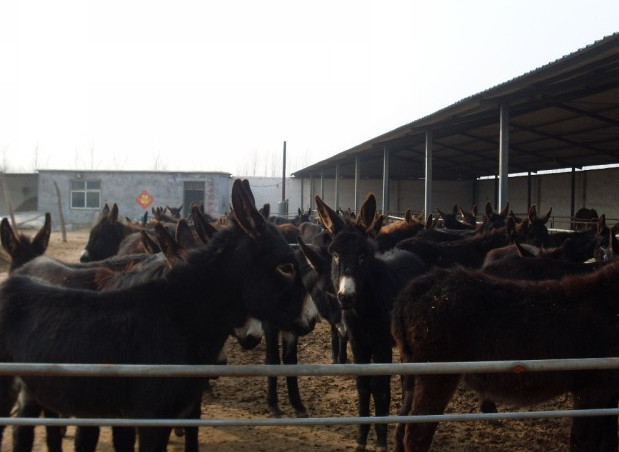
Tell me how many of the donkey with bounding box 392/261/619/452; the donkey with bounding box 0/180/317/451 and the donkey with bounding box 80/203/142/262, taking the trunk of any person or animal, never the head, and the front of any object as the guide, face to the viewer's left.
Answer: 1

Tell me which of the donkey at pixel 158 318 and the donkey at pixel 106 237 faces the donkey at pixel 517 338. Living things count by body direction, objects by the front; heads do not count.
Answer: the donkey at pixel 158 318

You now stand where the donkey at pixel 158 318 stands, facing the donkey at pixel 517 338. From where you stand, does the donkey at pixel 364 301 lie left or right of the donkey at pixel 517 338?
left

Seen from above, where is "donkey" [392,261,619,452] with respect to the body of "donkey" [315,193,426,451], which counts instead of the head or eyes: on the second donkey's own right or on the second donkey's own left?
on the second donkey's own left

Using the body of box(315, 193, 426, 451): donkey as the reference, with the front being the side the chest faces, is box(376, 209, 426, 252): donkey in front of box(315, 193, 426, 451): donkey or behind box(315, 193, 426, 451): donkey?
behind

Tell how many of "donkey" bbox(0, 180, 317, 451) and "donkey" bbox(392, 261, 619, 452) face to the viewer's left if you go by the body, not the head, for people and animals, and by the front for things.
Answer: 0

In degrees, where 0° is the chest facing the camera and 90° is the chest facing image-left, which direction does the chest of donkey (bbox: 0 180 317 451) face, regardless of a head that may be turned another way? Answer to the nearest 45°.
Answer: approximately 270°

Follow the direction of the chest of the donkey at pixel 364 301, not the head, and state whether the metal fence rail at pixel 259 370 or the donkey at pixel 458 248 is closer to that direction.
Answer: the metal fence rail

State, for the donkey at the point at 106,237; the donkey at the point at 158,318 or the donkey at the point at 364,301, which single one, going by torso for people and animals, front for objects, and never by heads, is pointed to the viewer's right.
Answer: the donkey at the point at 158,318

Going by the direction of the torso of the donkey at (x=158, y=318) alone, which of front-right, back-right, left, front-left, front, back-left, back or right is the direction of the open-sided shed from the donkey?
front-left

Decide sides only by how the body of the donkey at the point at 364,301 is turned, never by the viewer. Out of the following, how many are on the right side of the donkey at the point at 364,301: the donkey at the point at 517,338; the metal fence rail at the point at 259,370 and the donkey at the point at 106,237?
1

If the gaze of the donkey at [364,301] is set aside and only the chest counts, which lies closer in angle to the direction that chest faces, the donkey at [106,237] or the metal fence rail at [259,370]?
the metal fence rail

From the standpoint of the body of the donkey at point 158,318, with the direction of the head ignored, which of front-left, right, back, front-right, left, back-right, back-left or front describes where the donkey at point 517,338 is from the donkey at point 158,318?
front

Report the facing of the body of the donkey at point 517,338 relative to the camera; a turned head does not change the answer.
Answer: to the viewer's right

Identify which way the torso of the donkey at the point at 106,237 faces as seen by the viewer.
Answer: to the viewer's left

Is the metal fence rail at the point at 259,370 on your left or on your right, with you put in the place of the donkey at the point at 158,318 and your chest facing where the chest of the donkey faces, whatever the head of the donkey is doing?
on your right
